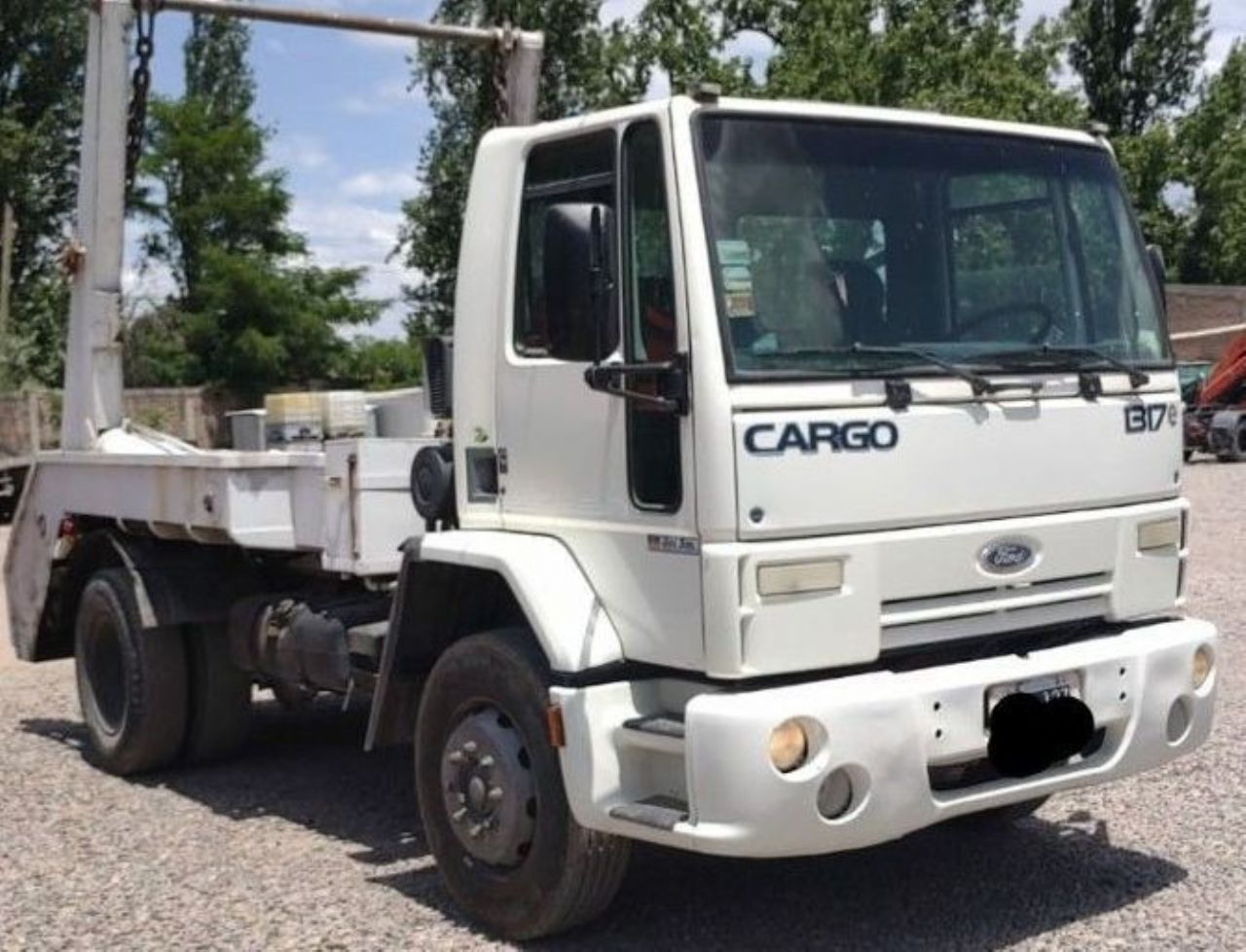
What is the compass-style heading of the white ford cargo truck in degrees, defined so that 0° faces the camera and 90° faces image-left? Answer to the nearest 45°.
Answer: approximately 315°

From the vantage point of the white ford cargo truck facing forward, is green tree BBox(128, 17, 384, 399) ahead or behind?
behind

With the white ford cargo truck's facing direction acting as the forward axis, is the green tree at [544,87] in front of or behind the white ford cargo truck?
behind

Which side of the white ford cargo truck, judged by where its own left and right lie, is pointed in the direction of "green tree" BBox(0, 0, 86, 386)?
back

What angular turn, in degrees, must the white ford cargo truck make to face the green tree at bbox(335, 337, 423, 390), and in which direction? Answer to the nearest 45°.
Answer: approximately 135° to its left

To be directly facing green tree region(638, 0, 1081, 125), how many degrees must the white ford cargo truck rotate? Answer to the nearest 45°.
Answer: approximately 135° to its left
